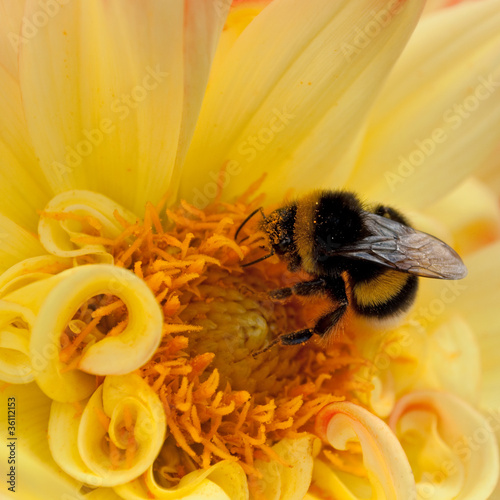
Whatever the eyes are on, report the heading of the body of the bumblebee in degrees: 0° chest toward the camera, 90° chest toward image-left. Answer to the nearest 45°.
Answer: approximately 90°
